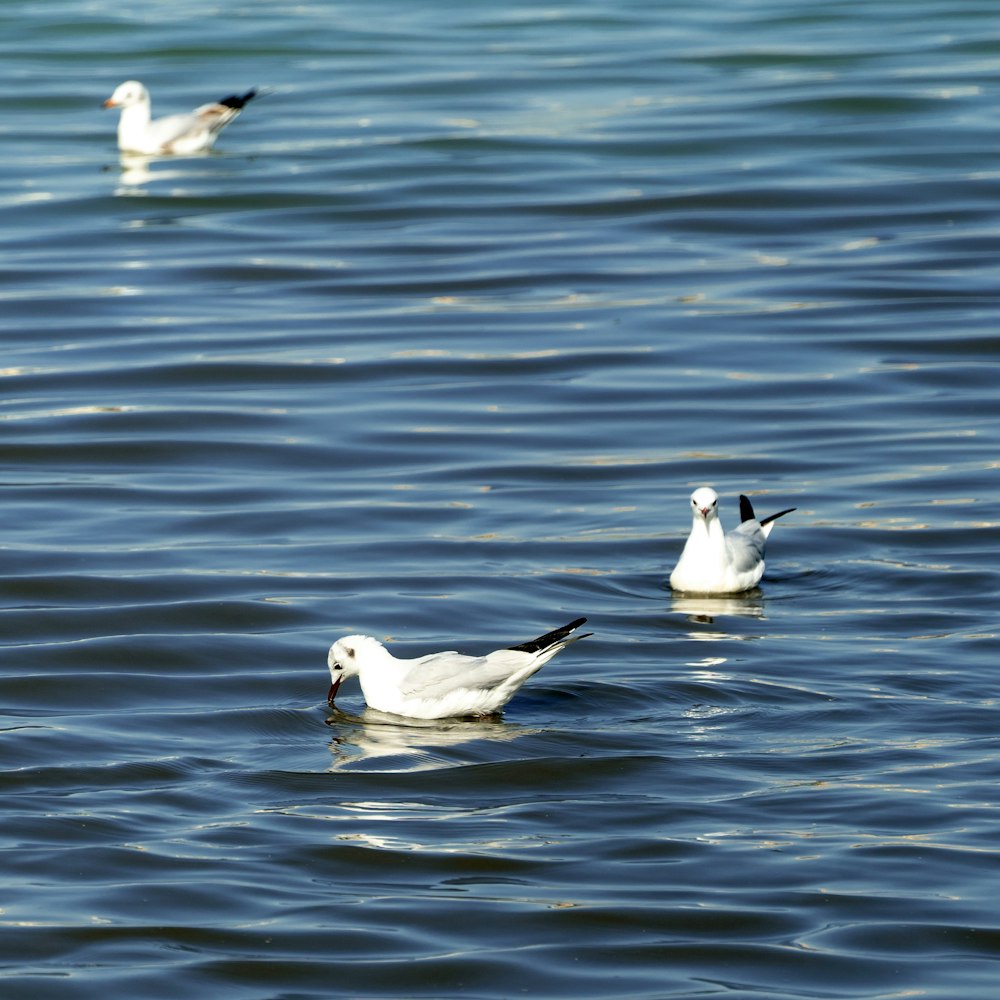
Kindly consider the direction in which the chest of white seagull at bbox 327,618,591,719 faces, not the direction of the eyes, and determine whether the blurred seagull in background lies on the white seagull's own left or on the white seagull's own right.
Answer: on the white seagull's own right

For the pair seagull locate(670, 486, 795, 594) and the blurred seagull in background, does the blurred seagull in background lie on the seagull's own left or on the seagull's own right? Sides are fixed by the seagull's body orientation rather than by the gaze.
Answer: on the seagull's own right

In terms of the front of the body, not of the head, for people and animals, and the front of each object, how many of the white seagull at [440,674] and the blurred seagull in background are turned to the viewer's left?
2

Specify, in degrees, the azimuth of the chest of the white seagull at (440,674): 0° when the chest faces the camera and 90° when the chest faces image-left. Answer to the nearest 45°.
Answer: approximately 90°

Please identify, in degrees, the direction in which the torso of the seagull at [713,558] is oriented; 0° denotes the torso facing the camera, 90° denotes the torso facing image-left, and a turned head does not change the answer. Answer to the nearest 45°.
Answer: approximately 45°

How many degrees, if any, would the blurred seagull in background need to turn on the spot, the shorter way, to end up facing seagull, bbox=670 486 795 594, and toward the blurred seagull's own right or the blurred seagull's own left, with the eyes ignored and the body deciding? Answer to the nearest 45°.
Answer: approximately 90° to the blurred seagull's own left

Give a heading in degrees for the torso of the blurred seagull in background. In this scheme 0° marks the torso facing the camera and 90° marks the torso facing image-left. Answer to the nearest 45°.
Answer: approximately 90°

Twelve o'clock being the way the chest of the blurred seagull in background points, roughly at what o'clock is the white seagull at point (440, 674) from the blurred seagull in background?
The white seagull is roughly at 9 o'clock from the blurred seagull in background.
